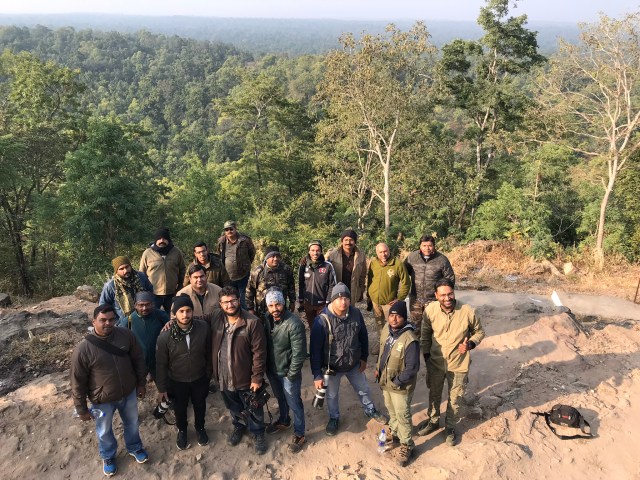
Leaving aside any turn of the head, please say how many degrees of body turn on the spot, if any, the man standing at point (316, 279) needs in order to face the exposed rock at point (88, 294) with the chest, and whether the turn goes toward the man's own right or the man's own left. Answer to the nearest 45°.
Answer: approximately 135° to the man's own right

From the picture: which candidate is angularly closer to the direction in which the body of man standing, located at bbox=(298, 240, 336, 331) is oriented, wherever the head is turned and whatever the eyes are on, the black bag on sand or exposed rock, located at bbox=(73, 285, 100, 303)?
the black bag on sand

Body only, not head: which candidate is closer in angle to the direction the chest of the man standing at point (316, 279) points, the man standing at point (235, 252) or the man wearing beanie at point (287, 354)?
the man wearing beanie

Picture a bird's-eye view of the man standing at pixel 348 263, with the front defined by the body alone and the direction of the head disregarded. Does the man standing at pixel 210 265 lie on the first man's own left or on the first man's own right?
on the first man's own right

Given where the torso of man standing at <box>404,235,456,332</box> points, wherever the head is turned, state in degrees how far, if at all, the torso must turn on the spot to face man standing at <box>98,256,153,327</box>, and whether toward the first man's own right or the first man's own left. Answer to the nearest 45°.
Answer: approximately 45° to the first man's own right
